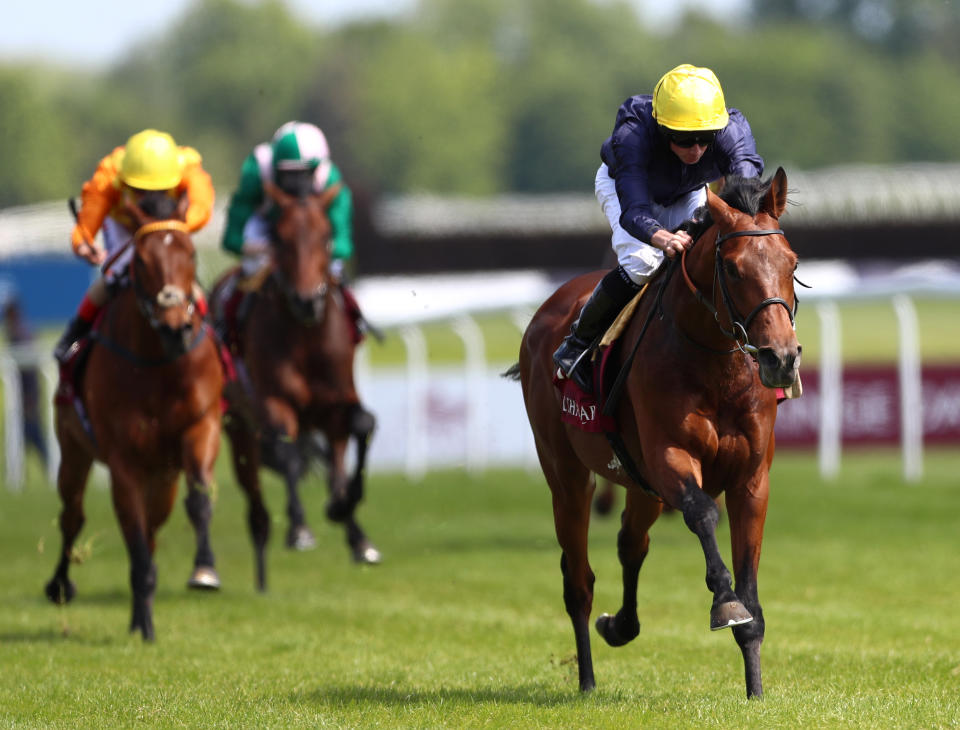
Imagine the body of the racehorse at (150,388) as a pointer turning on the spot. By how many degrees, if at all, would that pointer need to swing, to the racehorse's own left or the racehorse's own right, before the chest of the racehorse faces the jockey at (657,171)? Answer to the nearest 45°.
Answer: approximately 45° to the racehorse's own left

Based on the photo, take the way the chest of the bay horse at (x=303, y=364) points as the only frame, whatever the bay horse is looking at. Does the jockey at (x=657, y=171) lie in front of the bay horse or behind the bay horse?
in front

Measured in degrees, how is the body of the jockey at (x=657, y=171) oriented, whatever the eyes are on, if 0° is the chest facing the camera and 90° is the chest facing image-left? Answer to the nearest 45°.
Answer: approximately 315°

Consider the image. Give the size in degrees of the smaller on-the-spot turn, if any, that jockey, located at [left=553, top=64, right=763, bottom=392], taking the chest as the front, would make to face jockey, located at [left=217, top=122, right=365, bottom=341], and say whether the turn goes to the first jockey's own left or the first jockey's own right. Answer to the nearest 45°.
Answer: approximately 180°

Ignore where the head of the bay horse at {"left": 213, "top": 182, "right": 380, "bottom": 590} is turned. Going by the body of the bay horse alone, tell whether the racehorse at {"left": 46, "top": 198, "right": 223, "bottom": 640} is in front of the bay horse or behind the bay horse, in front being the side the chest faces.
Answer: in front

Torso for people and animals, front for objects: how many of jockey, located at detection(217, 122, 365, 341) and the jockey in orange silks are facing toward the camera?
2

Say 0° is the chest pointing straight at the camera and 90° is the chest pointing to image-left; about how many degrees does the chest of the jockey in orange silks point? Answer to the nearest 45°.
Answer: approximately 0°

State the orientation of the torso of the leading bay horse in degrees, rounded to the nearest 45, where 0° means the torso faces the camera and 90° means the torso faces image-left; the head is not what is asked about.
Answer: approximately 315°

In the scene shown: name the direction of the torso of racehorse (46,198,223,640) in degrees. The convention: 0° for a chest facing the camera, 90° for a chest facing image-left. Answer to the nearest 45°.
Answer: approximately 0°

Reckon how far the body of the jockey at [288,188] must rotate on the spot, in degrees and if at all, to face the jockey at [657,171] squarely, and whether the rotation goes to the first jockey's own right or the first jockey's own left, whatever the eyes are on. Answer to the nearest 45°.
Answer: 0° — they already face them
